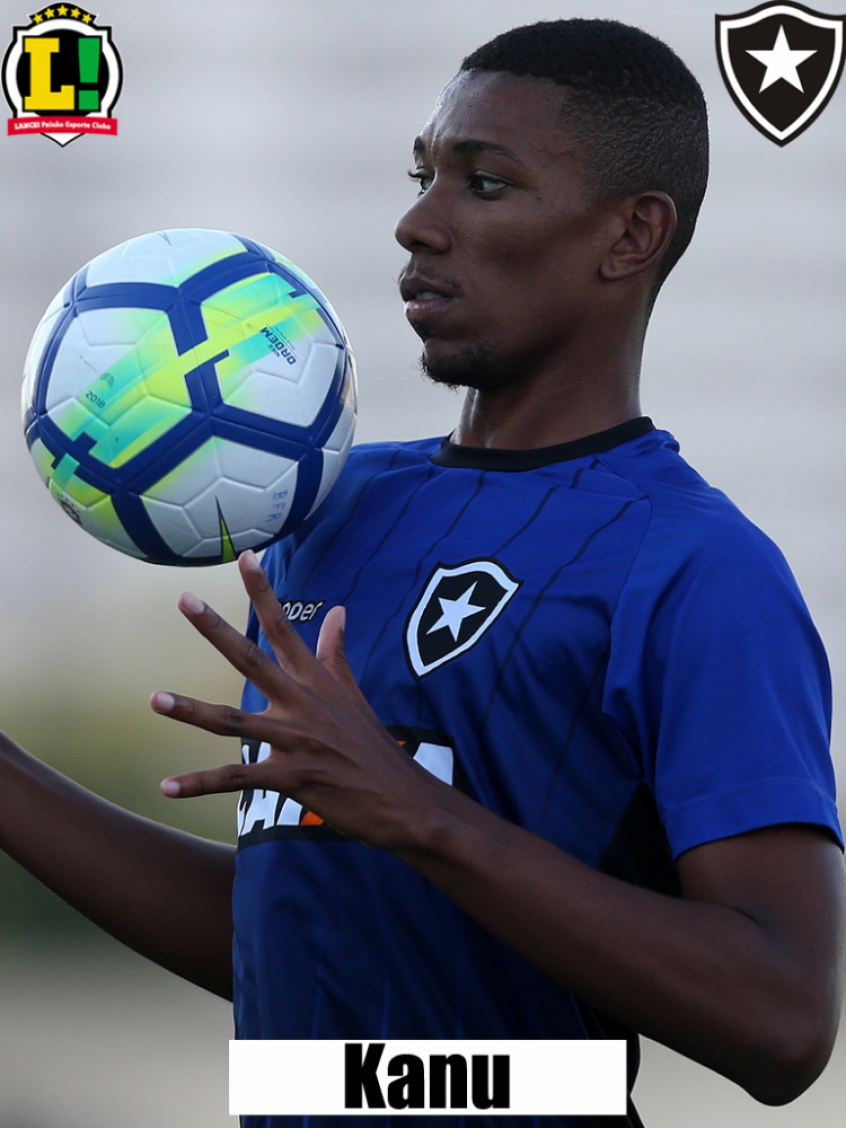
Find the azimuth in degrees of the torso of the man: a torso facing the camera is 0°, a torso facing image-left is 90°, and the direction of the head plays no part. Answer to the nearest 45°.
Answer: approximately 45°
